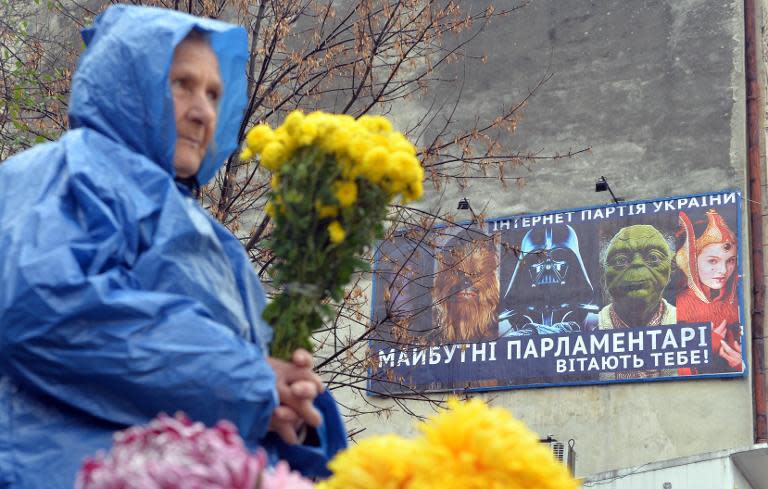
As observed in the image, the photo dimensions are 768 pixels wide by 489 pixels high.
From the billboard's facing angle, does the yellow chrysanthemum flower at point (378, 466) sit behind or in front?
in front

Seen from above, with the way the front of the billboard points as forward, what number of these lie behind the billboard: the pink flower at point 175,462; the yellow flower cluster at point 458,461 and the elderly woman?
0

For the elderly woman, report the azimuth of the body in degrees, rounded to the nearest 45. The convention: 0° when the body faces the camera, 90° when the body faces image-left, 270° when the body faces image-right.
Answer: approximately 315°

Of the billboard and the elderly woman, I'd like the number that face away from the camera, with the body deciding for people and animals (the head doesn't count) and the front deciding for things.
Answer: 0

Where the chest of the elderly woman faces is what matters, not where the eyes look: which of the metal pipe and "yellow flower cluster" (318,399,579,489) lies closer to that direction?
the yellow flower cluster

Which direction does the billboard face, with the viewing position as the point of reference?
facing the viewer and to the left of the viewer

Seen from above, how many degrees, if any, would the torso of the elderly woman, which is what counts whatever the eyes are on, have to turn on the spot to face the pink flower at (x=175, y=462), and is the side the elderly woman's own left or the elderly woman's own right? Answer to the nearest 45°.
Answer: approximately 45° to the elderly woman's own right

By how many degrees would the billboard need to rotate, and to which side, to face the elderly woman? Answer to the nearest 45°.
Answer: approximately 45° to its left

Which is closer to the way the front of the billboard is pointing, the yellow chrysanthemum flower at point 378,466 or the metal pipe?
the yellow chrysanthemum flower

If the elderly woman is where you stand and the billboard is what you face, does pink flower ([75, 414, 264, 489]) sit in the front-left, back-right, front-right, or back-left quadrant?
back-right

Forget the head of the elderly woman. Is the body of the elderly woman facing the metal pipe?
no

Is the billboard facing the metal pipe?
no

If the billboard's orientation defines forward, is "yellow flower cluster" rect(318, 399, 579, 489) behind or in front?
in front
